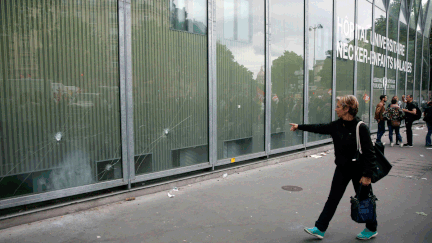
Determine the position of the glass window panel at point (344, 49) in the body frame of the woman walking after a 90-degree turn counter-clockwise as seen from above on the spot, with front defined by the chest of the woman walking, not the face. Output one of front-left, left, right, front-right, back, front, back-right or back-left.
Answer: back-left

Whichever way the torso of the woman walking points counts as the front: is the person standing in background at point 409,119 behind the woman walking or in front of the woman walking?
behind

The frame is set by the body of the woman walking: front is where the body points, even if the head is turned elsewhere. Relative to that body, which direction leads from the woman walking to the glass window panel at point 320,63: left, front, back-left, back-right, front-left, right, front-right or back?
back-right

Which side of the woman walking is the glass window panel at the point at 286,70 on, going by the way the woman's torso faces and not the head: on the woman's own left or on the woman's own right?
on the woman's own right

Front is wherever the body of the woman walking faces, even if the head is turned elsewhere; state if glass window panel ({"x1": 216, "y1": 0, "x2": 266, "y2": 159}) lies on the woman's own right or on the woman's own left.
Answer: on the woman's own right
